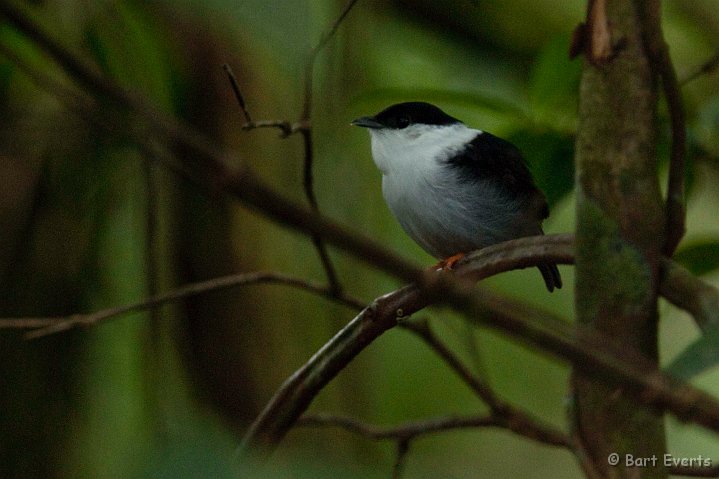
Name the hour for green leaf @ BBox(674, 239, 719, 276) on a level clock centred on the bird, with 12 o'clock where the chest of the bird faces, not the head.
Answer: The green leaf is roughly at 8 o'clock from the bird.

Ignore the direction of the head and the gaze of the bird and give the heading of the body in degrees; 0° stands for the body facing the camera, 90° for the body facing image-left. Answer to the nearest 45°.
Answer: approximately 90°
